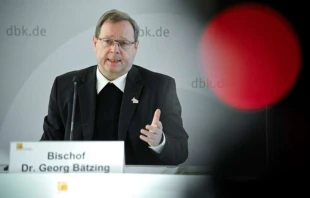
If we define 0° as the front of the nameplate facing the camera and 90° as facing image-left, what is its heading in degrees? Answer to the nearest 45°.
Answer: approximately 0°

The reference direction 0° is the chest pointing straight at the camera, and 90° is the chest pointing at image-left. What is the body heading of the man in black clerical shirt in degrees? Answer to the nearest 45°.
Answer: approximately 0°

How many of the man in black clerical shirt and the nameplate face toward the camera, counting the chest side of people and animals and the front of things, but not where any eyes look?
2
